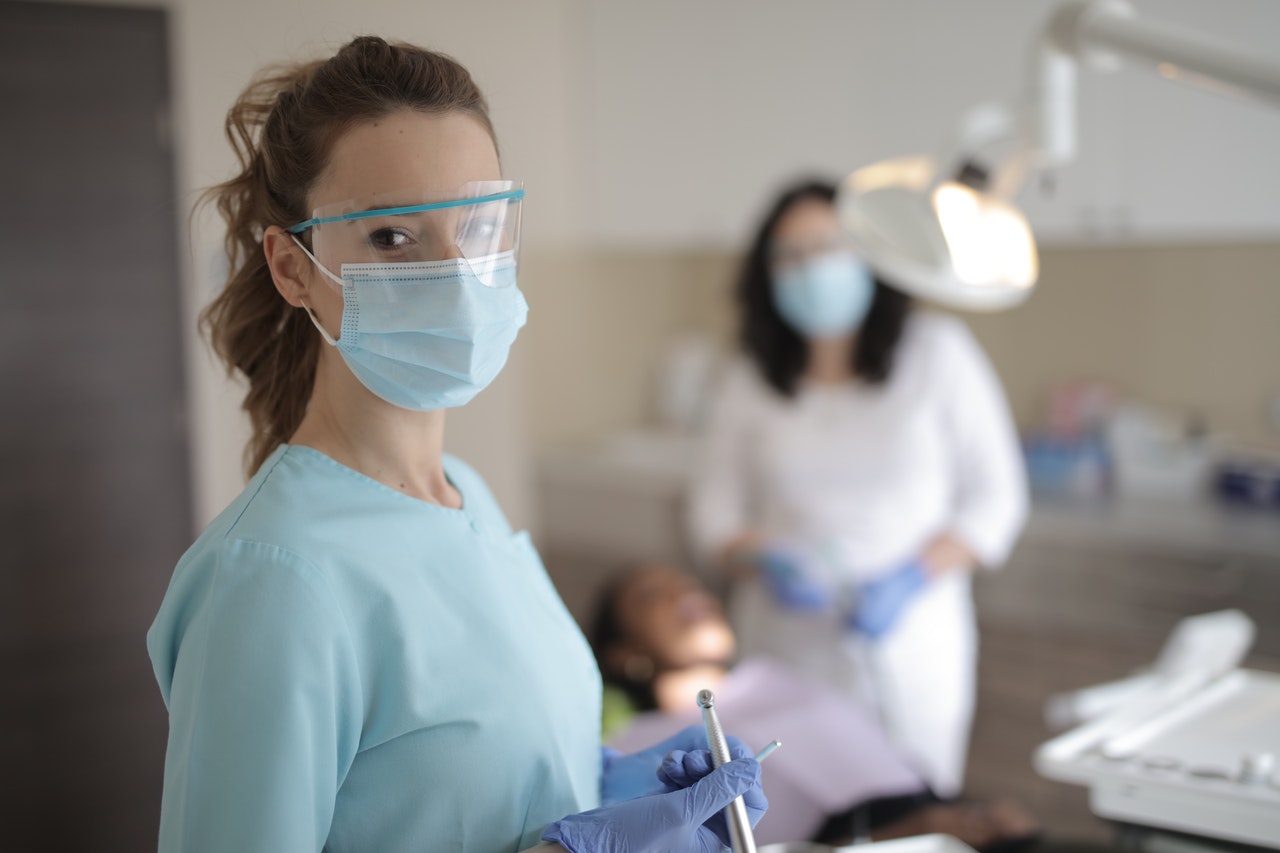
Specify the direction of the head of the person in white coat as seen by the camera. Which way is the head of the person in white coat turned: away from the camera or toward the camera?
toward the camera

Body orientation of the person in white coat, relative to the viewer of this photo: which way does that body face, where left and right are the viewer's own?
facing the viewer

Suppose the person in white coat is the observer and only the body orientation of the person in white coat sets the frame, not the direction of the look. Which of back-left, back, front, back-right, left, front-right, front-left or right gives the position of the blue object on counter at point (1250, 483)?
back-left

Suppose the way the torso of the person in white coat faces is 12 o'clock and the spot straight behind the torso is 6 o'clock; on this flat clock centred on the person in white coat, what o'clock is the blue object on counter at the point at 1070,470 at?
The blue object on counter is roughly at 7 o'clock from the person in white coat.

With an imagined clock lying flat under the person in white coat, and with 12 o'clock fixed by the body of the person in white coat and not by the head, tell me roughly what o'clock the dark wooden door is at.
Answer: The dark wooden door is roughly at 3 o'clock from the person in white coat.

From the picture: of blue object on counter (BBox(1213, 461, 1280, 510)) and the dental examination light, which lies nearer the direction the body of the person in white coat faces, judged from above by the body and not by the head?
the dental examination light

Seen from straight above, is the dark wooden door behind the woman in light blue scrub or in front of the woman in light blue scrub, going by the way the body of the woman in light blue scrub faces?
behind

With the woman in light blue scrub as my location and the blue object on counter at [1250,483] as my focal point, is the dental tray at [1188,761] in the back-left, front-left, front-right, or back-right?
front-right

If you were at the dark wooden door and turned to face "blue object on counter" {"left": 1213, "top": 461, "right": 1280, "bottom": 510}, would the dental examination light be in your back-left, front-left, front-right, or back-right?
front-right

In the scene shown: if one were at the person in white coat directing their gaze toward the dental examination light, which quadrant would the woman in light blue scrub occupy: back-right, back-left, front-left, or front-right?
front-right

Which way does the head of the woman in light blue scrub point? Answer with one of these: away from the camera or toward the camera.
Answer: toward the camera

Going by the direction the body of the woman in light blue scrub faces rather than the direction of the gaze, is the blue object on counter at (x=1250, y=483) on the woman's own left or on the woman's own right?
on the woman's own left

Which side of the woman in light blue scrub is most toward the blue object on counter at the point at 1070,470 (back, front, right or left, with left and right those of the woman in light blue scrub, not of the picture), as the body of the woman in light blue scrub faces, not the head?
left

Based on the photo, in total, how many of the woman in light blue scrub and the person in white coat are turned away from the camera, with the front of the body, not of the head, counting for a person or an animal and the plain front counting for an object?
0
